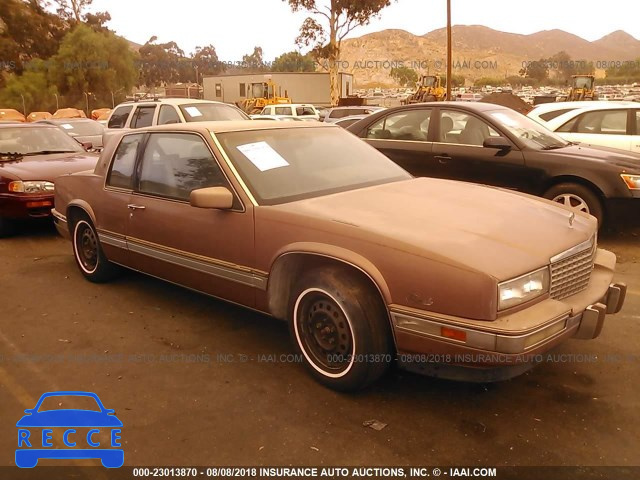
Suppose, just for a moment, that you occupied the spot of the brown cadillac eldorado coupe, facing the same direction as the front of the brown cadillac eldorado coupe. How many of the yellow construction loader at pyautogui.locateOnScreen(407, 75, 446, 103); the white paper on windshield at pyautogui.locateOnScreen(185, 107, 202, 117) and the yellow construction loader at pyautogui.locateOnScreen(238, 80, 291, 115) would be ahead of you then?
0

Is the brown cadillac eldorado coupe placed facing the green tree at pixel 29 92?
no

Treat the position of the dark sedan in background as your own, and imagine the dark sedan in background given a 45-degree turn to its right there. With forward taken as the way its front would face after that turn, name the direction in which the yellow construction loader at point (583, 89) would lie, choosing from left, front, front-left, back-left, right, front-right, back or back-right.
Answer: back

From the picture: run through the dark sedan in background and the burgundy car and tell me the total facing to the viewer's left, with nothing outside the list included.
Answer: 0

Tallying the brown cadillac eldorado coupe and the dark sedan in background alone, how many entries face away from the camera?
0

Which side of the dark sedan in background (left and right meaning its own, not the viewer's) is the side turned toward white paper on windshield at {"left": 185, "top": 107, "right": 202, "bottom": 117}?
back

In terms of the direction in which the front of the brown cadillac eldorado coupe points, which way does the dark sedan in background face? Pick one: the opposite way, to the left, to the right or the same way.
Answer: the same way

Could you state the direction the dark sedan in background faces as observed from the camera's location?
facing the viewer and to the right of the viewer

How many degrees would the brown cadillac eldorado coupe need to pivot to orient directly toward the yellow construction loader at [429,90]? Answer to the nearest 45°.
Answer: approximately 135° to its left

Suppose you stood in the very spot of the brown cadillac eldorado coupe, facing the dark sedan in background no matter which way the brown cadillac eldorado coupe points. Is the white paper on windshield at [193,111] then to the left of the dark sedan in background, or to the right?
left

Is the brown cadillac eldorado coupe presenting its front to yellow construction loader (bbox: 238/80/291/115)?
no

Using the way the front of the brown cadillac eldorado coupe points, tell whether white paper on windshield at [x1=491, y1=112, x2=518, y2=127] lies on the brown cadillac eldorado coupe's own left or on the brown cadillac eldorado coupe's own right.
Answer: on the brown cadillac eldorado coupe's own left

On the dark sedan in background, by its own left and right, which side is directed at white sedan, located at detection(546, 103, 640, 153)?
left

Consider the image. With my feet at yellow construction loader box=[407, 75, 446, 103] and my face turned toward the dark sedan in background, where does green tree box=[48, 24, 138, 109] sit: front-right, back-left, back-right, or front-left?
front-right
